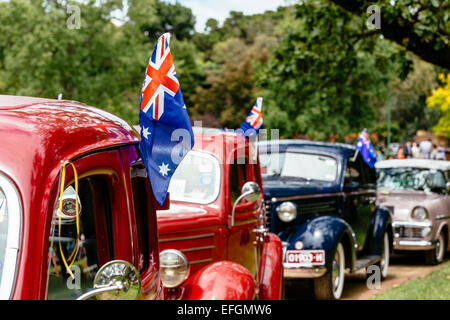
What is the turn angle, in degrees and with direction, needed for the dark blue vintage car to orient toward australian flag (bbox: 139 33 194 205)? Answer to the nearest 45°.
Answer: approximately 45° to its left

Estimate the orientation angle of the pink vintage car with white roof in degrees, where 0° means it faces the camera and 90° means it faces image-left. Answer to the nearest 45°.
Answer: approximately 45°

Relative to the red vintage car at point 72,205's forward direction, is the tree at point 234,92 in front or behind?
behind

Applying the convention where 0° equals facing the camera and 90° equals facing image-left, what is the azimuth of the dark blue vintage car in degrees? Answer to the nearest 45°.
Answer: approximately 45°
